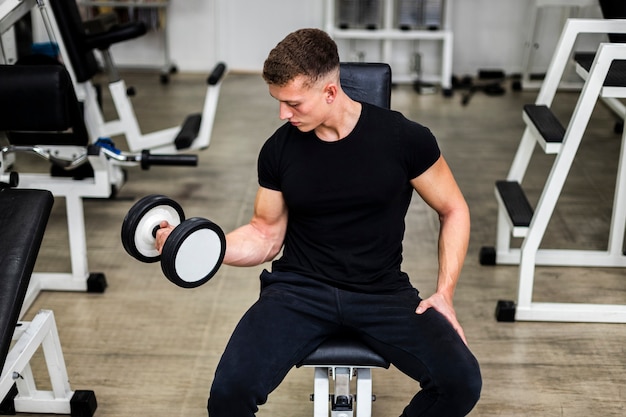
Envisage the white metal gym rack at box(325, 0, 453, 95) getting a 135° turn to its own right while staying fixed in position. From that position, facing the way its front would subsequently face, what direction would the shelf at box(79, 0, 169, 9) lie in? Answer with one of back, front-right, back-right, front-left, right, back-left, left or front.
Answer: front-left

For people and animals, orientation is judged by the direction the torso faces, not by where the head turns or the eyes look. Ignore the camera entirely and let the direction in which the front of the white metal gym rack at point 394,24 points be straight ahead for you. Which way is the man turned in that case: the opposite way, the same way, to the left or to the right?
the same way

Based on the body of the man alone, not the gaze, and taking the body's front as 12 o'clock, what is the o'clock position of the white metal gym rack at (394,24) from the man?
The white metal gym rack is roughly at 6 o'clock from the man.

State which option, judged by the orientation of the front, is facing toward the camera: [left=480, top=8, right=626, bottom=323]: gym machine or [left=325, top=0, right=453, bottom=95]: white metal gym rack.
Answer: the white metal gym rack

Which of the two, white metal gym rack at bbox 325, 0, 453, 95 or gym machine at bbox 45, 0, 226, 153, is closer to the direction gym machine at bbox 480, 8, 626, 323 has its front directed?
the gym machine

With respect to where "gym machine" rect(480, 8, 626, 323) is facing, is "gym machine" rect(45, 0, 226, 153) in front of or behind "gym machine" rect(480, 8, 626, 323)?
in front

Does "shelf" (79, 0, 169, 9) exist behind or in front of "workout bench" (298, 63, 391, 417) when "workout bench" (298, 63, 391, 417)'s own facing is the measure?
behind

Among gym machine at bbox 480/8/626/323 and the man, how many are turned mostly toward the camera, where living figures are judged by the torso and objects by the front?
1

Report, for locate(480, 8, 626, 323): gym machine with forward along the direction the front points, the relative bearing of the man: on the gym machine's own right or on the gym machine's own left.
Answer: on the gym machine's own left

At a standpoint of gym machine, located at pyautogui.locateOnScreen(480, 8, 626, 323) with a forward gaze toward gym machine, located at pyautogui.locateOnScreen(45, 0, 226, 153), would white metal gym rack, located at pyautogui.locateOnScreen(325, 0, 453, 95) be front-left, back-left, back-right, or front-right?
front-right

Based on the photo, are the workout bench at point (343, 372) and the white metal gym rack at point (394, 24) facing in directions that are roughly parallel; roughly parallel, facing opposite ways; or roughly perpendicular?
roughly parallel

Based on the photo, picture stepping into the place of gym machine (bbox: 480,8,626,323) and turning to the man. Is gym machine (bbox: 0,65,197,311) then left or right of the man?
right

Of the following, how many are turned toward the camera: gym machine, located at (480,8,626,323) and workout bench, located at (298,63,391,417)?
1

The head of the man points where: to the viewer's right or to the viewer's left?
to the viewer's left

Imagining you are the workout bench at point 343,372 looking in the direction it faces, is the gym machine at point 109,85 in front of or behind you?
behind

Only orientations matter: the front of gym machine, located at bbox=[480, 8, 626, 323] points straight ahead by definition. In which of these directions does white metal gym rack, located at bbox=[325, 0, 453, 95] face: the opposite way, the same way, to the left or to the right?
to the left

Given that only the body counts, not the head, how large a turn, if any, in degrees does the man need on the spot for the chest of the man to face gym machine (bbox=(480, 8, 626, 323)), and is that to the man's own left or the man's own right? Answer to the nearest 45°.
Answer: approximately 135° to the man's own left

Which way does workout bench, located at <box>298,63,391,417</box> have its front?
toward the camera

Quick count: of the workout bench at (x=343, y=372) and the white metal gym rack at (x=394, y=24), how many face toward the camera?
2
